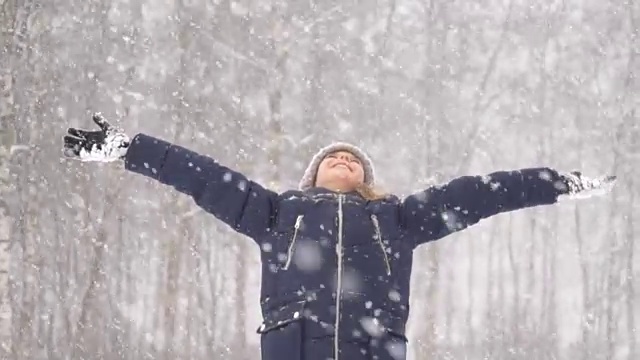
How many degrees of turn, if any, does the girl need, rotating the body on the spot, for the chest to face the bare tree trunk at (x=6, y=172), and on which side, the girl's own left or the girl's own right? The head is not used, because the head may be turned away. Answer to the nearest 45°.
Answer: approximately 135° to the girl's own right

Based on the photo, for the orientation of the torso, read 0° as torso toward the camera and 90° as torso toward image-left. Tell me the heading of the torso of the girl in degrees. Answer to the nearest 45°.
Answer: approximately 0°
